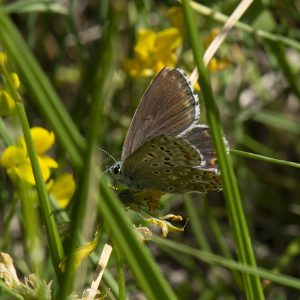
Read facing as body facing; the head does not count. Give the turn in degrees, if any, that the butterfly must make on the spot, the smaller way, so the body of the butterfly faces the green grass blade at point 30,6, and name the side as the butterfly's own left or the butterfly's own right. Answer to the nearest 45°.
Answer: approximately 45° to the butterfly's own right

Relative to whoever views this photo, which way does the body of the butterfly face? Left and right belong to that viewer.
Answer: facing to the left of the viewer

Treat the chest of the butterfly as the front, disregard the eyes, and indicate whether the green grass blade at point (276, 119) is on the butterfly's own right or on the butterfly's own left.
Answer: on the butterfly's own right
